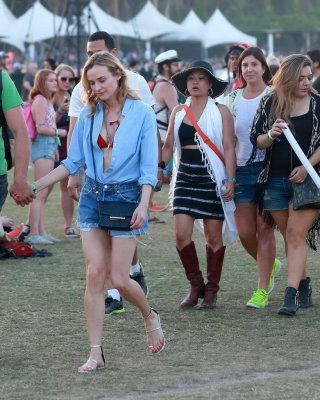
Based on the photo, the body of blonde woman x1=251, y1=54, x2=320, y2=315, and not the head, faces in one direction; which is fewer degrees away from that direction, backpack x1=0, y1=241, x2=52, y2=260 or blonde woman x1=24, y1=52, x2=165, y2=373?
the blonde woman

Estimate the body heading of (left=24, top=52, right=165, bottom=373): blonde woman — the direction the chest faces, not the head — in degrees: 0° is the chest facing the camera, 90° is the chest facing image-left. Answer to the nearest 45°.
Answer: approximately 45°

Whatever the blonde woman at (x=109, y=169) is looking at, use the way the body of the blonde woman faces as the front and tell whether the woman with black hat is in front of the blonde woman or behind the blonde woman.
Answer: behind

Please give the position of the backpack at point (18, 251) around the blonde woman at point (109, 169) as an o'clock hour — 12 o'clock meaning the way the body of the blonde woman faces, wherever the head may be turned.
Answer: The backpack is roughly at 4 o'clock from the blonde woman.

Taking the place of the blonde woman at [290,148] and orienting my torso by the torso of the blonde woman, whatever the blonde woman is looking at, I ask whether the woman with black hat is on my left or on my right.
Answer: on my right

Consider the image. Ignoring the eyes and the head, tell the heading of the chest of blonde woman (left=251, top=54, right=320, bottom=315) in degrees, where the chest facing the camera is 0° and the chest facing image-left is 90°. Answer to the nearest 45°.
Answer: approximately 0°

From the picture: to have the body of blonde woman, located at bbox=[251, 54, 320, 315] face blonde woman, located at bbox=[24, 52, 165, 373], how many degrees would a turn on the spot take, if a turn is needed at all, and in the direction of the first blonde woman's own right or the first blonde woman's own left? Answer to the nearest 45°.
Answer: approximately 45° to the first blonde woman's own right
